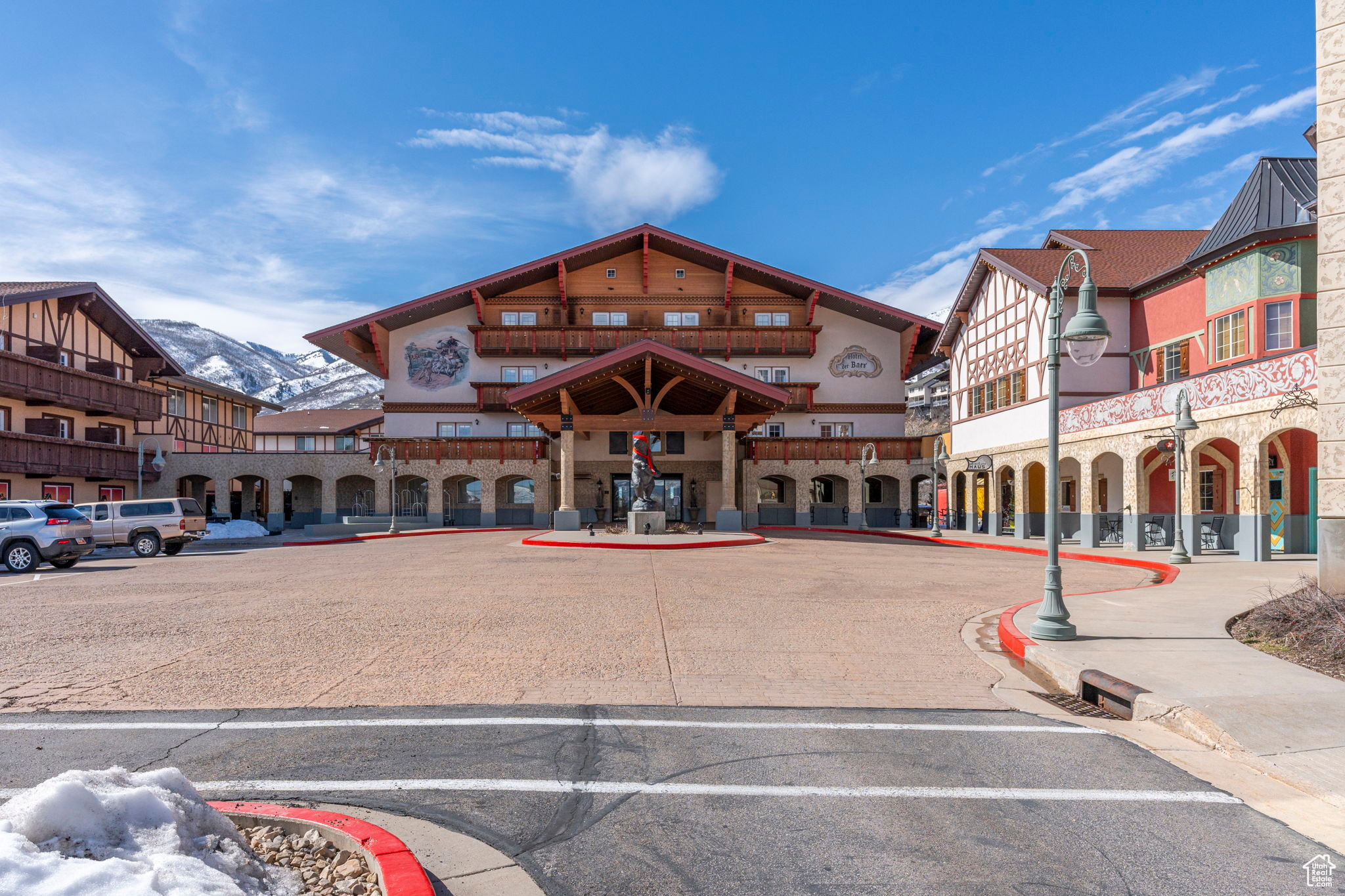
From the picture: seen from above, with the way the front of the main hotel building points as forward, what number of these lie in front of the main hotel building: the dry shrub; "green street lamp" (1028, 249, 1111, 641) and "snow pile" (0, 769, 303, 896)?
3

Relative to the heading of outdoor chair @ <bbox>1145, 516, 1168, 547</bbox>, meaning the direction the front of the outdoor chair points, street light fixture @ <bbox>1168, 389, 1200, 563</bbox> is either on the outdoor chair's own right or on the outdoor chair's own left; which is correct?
on the outdoor chair's own left

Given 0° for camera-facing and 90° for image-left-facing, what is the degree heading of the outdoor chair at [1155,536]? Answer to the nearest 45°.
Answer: approximately 45°

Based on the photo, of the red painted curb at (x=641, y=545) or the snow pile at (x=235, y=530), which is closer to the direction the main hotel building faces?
the red painted curb

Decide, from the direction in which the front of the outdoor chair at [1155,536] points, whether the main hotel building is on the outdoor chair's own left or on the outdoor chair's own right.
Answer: on the outdoor chair's own right

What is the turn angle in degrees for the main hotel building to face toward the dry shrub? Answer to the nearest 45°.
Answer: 0° — it already faces it

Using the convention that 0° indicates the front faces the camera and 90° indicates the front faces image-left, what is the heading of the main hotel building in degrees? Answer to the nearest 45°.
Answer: approximately 0°
